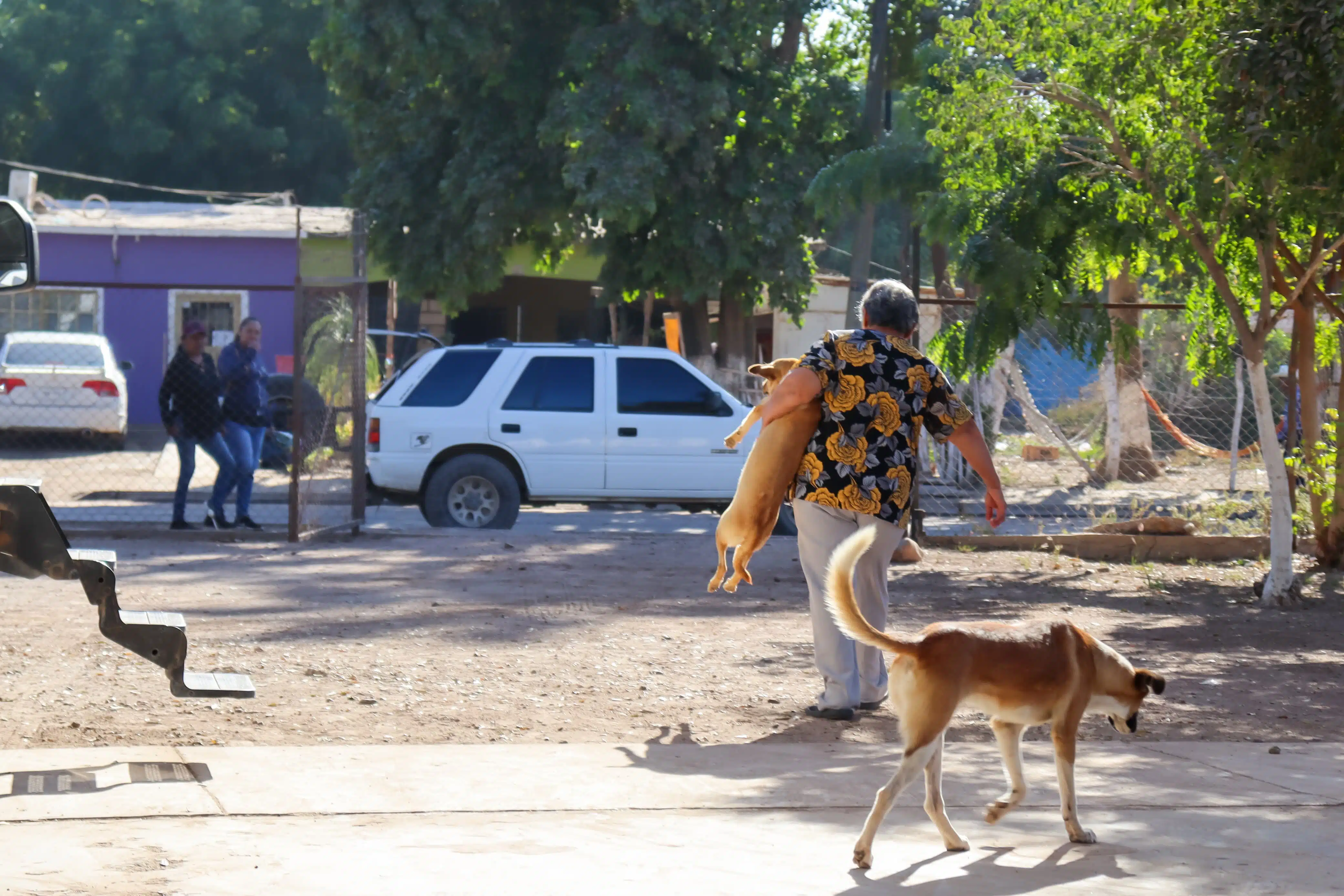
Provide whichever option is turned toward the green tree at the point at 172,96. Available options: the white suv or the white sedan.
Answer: the white sedan

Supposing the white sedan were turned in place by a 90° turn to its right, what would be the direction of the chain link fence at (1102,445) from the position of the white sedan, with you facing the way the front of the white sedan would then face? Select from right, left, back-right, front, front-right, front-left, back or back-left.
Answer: front-right

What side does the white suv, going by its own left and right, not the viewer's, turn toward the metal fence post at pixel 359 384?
back

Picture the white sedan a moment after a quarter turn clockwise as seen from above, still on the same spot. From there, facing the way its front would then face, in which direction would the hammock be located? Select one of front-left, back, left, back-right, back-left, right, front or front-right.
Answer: front-right

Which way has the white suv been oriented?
to the viewer's right

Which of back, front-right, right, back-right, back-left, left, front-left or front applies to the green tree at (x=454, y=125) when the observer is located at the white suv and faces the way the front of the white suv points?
left

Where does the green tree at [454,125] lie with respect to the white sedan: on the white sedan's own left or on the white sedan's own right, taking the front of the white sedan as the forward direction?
on the white sedan's own right

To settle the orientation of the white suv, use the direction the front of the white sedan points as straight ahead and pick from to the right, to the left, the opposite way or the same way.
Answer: to the right

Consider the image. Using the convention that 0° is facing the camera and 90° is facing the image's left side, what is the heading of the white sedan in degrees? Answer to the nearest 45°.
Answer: approximately 180°

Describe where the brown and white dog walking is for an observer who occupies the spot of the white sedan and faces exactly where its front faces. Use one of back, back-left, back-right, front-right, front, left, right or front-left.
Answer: back

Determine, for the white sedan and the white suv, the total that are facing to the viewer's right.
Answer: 1

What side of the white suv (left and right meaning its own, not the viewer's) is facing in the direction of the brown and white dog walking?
right

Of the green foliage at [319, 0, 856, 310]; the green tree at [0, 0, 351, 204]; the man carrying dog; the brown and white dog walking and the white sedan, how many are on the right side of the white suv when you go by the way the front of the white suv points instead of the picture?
2

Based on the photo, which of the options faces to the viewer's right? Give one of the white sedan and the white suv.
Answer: the white suv

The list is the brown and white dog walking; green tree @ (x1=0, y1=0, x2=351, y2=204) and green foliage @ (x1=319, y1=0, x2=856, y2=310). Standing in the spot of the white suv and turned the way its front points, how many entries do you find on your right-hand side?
1
